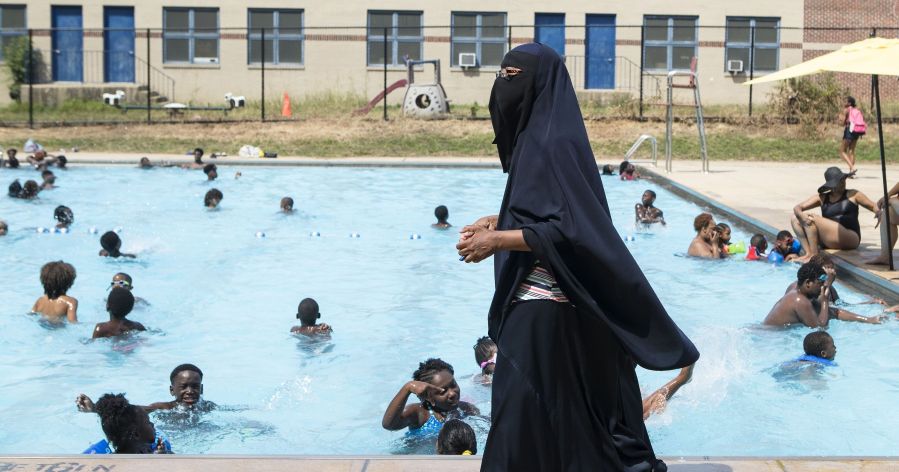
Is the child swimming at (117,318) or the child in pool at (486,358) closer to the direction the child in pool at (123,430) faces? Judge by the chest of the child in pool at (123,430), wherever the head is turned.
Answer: the child swimming

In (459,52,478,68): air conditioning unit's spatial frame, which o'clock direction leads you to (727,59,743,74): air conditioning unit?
(727,59,743,74): air conditioning unit is roughly at 9 o'clock from (459,52,478,68): air conditioning unit.

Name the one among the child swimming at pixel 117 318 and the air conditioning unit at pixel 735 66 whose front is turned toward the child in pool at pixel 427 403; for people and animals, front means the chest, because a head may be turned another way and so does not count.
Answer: the air conditioning unit

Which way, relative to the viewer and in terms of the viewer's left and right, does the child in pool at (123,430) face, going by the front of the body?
facing away from the viewer

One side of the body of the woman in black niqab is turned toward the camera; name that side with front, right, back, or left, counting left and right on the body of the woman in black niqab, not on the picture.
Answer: left

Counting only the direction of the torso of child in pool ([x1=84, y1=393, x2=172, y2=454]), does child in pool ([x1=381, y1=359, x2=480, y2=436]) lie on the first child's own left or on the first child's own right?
on the first child's own right

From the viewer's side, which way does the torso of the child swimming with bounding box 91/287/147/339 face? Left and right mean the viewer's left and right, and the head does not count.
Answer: facing away from the viewer

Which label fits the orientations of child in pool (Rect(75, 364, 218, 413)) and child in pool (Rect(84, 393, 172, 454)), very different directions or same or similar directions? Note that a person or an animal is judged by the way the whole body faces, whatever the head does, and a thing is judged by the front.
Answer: very different directions

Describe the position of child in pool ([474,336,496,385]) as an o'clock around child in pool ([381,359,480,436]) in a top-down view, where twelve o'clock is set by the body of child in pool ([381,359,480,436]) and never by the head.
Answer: child in pool ([474,336,496,385]) is roughly at 8 o'clock from child in pool ([381,359,480,436]).

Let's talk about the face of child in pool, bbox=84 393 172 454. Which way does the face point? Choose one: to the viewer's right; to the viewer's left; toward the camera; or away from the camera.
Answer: away from the camera

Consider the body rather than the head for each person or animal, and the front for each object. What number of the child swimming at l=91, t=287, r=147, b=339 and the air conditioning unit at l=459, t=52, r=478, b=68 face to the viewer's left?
0
